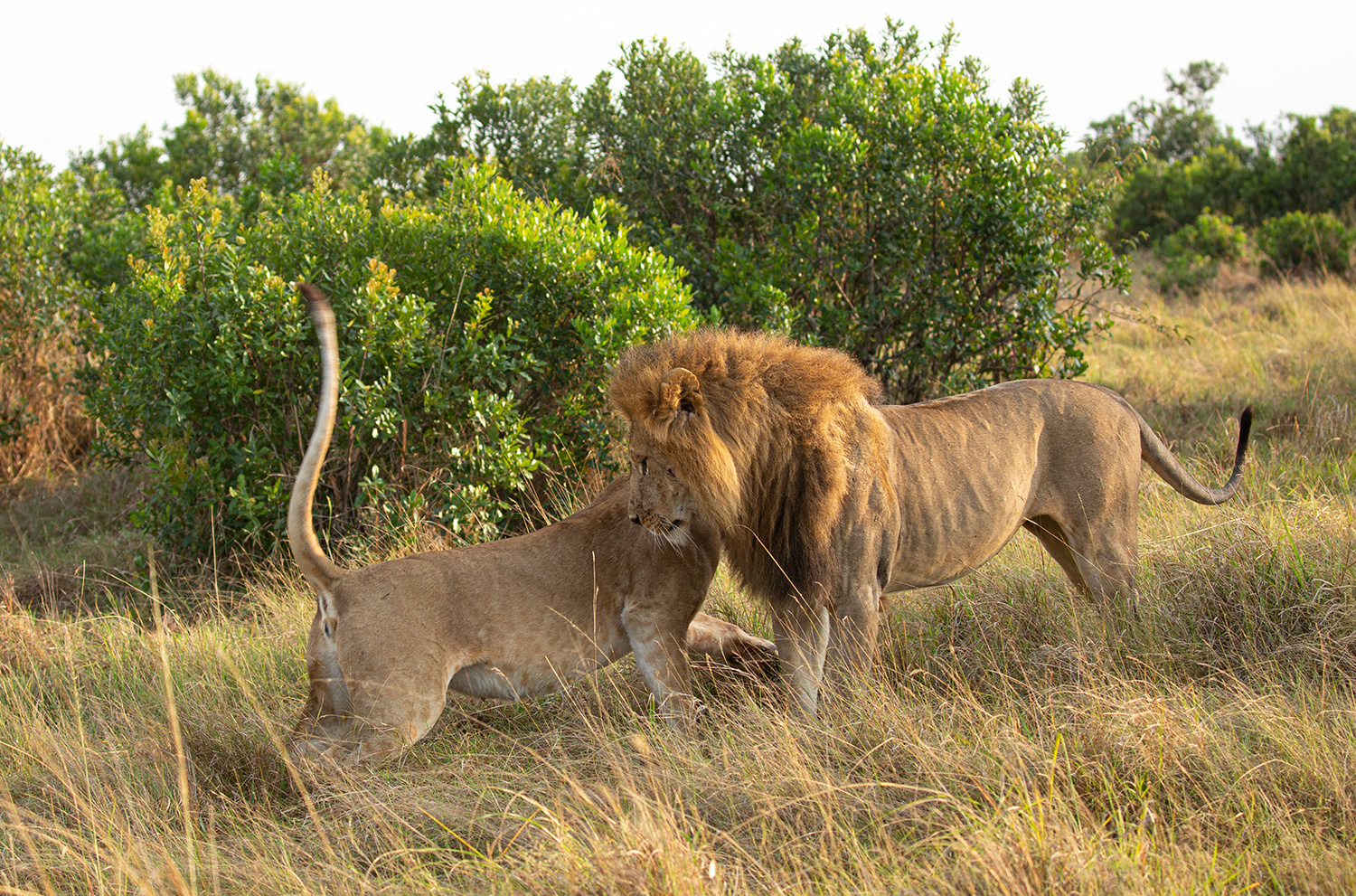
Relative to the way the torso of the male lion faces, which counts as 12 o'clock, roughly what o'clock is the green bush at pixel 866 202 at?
The green bush is roughly at 3 o'clock from the male lion.

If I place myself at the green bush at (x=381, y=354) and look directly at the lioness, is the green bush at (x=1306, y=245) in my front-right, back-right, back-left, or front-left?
back-left

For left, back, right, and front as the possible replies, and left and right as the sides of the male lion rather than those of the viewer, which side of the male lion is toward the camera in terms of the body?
left

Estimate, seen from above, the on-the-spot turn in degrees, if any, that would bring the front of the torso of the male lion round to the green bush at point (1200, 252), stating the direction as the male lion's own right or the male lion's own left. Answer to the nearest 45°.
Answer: approximately 90° to the male lion's own right
